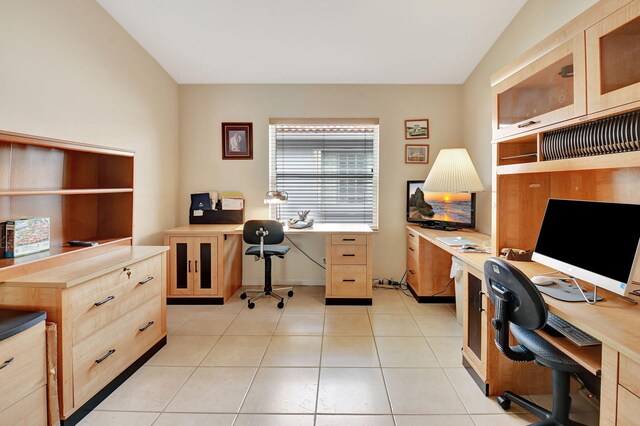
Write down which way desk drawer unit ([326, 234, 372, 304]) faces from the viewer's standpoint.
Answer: facing the viewer

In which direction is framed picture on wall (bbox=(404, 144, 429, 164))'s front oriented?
toward the camera

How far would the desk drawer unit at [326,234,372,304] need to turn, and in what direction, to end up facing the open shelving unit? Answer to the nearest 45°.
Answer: approximately 45° to its right

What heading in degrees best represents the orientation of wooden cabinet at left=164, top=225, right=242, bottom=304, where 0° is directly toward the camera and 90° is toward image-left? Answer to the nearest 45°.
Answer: approximately 0°

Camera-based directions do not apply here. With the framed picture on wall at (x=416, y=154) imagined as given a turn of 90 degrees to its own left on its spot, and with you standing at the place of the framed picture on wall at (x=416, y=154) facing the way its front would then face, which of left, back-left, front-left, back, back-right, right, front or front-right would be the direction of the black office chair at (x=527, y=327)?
right

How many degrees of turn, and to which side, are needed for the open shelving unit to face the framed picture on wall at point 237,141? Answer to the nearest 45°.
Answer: approximately 90° to its left

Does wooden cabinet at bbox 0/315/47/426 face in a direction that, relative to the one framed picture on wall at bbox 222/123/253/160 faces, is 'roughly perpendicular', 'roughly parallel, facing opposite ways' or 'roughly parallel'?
roughly perpendicular

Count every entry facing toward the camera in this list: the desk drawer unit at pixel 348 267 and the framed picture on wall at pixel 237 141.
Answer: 2

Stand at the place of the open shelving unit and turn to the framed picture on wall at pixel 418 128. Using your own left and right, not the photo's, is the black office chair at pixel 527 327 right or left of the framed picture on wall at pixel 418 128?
right

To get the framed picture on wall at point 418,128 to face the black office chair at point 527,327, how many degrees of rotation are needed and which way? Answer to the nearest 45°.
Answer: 0° — it already faces it

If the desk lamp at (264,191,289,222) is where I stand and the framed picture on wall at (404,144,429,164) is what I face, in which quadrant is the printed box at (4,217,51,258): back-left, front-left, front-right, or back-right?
back-right

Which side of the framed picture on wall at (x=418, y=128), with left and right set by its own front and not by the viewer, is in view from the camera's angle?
front

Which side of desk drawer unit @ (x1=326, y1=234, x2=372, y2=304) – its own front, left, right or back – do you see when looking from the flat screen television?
left

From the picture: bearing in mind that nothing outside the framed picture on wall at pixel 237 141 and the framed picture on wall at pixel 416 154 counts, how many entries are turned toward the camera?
2
